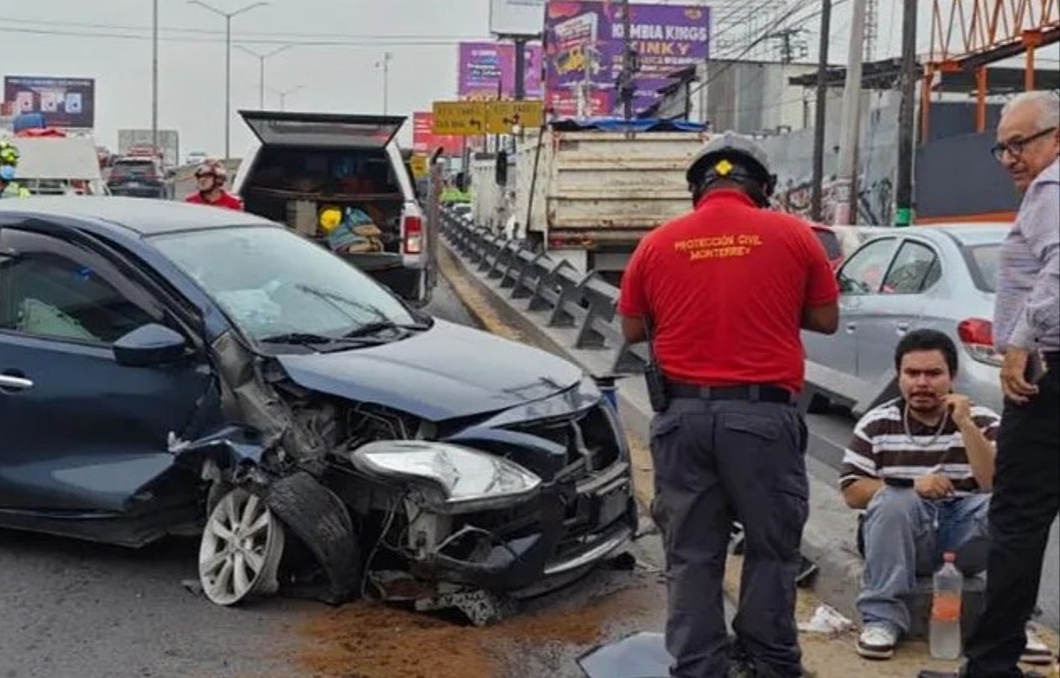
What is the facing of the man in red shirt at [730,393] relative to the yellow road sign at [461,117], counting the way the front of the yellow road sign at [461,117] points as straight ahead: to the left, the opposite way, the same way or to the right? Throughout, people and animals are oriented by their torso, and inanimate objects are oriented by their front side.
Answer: the opposite way

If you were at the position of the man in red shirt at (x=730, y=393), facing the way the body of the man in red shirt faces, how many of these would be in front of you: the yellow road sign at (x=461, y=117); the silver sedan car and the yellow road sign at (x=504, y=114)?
3

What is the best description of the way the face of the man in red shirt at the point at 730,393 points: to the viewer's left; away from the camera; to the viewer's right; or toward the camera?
away from the camera

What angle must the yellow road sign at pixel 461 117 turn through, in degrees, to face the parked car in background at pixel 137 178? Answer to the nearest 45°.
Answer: approximately 90° to its right

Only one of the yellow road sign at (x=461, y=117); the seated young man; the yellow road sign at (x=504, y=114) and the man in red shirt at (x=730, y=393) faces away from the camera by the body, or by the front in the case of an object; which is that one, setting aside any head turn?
the man in red shirt

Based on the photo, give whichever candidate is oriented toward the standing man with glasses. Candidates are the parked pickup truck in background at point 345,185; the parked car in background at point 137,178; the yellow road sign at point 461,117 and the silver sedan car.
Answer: the yellow road sign

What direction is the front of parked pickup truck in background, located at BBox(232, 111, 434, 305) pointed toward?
away from the camera

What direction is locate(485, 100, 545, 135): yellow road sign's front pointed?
toward the camera

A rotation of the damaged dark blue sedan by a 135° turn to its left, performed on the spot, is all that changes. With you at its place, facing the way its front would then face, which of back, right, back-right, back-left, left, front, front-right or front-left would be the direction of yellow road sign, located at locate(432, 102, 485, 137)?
front

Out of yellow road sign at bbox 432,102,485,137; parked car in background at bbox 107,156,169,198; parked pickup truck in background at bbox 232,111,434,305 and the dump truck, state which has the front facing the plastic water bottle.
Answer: the yellow road sign

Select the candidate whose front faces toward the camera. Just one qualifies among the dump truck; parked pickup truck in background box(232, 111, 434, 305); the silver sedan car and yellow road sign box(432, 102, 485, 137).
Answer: the yellow road sign

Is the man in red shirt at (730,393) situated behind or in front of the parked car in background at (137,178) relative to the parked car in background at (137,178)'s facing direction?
behind

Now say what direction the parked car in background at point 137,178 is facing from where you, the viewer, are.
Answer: facing away from the viewer

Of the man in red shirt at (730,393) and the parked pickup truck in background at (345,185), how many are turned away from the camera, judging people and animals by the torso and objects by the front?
2

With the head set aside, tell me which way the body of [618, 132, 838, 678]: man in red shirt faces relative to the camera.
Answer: away from the camera

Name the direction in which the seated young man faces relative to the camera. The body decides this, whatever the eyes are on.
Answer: toward the camera

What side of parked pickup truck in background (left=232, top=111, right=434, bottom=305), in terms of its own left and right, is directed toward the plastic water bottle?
back

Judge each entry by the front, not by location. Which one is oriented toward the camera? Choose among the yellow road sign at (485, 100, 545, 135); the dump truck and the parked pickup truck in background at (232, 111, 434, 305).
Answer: the yellow road sign
